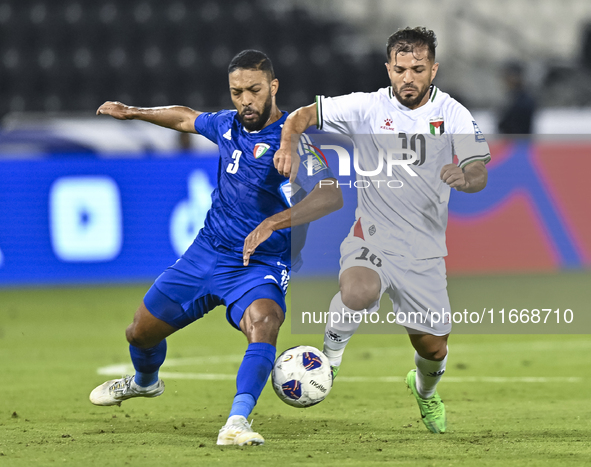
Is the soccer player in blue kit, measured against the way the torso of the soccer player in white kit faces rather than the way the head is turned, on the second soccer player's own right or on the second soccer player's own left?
on the second soccer player's own right

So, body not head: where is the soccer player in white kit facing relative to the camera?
toward the camera
